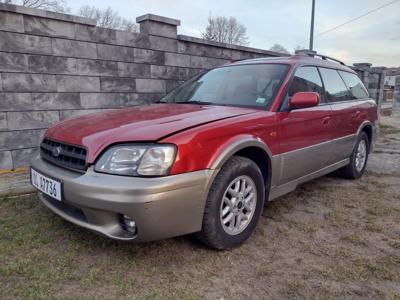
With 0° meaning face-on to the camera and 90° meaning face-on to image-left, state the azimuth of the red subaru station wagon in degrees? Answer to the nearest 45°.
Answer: approximately 45°
